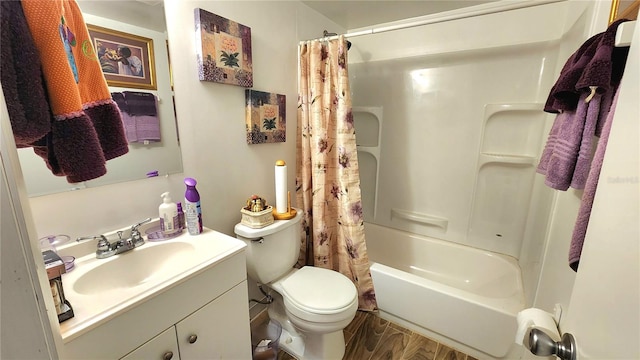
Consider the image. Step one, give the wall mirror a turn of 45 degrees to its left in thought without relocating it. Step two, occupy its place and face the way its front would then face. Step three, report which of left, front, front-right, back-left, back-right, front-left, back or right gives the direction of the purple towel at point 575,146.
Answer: front-right

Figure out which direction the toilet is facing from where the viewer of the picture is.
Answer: facing the viewer and to the right of the viewer

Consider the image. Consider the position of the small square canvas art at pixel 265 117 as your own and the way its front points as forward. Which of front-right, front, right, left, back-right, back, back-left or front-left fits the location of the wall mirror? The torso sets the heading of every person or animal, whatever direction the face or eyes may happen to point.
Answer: right

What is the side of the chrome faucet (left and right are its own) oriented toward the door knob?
front

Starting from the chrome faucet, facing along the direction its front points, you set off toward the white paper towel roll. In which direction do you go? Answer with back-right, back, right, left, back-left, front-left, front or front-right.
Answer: front-left

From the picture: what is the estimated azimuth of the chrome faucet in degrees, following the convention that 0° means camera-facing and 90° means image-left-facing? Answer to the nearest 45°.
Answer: approximately 315°

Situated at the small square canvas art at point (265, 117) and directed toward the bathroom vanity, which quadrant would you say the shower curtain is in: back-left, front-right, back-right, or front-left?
back-left

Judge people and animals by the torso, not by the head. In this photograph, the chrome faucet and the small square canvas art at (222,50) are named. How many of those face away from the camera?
0
